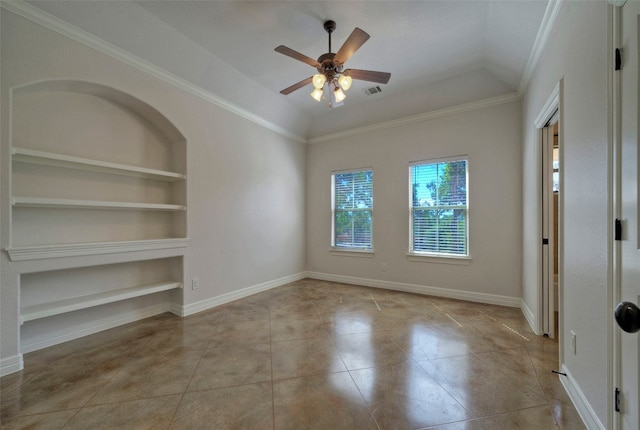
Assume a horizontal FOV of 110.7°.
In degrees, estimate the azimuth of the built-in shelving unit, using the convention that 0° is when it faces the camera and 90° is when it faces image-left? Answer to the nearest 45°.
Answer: approximately 315°

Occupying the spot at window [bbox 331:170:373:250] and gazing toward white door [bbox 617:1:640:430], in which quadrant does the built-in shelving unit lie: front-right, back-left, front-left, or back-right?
front-right

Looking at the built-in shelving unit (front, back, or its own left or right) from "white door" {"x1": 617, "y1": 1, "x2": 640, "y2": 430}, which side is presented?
front

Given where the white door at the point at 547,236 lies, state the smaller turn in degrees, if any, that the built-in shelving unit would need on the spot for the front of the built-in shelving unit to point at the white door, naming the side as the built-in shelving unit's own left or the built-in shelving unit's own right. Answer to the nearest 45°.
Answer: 0° — it already faces it

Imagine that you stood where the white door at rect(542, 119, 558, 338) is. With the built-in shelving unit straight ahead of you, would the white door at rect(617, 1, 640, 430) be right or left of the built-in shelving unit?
left

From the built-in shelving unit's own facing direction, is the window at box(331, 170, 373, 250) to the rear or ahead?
ahead

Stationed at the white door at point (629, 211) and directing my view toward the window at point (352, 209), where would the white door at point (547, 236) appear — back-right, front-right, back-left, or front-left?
front-right

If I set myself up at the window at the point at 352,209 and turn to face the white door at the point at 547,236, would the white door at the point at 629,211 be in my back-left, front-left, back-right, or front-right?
front-right
